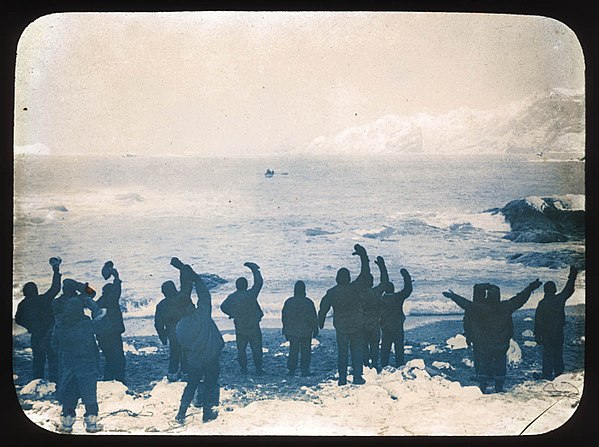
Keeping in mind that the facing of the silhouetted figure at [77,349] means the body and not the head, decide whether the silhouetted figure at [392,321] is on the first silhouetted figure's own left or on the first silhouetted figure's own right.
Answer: on the first silhouetted figure's own right

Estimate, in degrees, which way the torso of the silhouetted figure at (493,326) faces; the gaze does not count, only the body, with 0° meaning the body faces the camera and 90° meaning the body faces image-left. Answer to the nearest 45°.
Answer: approximately 180°

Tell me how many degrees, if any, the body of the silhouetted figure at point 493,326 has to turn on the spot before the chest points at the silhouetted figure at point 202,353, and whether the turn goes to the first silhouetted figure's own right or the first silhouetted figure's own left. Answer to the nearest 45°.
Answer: approximately 90° to the first silhouetted figure's own left

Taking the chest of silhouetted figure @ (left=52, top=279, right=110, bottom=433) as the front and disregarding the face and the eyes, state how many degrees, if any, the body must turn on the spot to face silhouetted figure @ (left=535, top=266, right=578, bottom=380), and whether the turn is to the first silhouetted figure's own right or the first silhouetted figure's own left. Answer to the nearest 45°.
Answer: approximately 45° to the first silhouetted figure's own right

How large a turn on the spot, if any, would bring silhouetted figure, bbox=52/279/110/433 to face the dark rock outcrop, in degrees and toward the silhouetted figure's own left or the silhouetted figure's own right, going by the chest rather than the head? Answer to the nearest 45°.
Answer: approximately 45° to the silhouetted figure's own right

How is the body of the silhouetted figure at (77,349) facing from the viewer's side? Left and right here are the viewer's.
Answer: facing away from the viewer and to the right of the viewer
